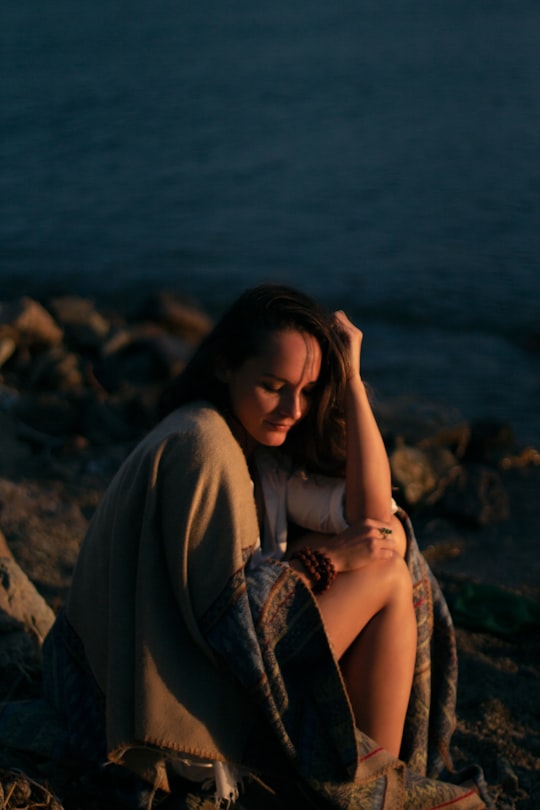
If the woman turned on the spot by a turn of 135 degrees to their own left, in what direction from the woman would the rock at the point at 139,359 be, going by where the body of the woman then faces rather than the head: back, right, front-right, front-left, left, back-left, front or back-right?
front

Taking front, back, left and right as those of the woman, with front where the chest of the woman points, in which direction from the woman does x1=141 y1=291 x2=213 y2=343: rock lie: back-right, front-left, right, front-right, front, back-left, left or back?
back-left

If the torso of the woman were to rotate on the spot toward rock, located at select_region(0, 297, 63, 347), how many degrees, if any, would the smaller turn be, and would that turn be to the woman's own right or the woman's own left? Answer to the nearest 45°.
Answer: approximately 135° to the woman's own left

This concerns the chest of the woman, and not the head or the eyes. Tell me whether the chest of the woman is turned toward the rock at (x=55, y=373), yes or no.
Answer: no

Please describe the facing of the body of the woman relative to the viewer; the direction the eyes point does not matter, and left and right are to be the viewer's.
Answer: facing the viewer and to the right of the viewer

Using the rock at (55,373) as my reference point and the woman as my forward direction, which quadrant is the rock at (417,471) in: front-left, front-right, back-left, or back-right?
front-left

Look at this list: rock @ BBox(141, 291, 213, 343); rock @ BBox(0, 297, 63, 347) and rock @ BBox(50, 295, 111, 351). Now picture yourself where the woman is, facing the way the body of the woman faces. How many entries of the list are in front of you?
0

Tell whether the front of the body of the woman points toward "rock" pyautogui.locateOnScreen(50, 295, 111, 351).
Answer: no

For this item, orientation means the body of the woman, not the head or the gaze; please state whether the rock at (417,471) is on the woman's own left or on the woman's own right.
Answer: on the woman's own left

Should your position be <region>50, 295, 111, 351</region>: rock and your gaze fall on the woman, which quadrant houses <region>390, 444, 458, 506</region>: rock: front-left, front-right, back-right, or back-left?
front-left
